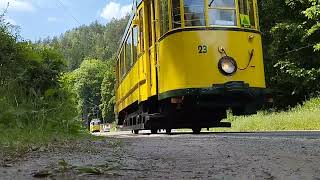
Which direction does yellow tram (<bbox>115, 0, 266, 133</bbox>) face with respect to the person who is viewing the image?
facing the viewer and to the right of the viewer

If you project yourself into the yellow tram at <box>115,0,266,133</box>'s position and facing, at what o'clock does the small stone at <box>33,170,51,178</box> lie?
The small stone is roughly at 2 o'clock from the yellow tram.
